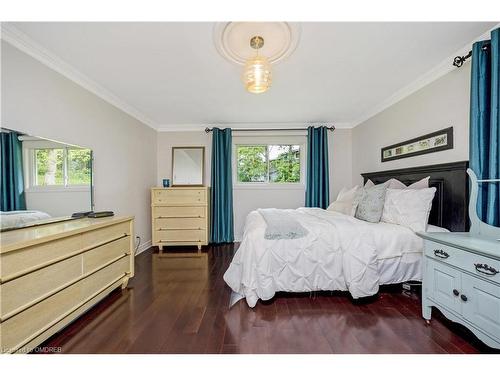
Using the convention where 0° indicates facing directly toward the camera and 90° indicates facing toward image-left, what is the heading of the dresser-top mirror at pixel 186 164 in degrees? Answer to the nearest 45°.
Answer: approximately 0°

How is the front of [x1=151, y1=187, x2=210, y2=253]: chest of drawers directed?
toward the camera

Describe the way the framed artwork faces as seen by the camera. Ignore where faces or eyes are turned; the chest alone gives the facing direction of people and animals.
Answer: facing the viewer and to the left of the viewer

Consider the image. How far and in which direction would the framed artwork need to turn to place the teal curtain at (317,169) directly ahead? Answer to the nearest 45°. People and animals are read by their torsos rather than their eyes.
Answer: approximately 90° to its right

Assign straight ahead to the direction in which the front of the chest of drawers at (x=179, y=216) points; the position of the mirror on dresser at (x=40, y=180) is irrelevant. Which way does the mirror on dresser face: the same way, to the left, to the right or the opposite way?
to the left

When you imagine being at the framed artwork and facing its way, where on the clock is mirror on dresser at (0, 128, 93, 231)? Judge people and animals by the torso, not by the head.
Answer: The mirror on dresser is roughly at 12 o'clock from the framed artwork.

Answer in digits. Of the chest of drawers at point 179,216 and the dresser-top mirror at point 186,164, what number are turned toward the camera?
2

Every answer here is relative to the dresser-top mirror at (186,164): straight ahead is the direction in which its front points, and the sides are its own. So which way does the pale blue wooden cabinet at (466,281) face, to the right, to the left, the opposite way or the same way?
to the right

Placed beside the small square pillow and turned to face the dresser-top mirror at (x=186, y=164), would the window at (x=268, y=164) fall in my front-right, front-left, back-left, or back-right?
front-right

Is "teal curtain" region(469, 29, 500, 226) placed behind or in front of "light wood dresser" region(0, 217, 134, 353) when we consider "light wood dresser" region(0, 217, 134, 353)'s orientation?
in front

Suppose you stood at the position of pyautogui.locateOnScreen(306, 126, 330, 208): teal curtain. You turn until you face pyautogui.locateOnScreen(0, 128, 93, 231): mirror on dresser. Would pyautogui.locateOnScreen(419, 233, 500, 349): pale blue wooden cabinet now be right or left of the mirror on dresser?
left

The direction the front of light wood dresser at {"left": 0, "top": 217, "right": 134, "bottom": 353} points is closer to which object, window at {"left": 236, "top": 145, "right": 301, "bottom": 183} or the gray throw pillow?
the gray throw pillow

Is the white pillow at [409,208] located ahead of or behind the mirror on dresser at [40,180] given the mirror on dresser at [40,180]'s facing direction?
ahead

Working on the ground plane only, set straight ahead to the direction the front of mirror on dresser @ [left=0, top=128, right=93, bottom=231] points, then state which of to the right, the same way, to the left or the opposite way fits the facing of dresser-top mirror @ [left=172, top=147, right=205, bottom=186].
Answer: to the right

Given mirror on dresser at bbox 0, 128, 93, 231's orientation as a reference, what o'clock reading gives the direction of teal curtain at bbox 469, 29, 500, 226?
The teal curtain is roughly at 12 o'clock from the mirror on dresser.
